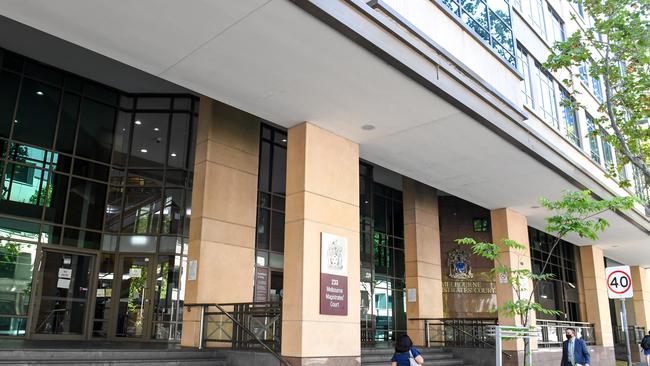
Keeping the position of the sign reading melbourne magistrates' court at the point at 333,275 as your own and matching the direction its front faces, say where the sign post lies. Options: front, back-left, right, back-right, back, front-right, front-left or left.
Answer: front-left

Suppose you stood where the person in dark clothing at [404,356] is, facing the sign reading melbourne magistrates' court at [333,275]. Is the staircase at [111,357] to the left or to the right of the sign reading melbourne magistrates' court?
left

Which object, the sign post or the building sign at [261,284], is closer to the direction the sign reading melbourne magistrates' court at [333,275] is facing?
the sign post

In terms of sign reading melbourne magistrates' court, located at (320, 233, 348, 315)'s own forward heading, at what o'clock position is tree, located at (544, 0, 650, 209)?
The tree is roughly at 10 o'clock from the sign reading melbourne magistrates' court.

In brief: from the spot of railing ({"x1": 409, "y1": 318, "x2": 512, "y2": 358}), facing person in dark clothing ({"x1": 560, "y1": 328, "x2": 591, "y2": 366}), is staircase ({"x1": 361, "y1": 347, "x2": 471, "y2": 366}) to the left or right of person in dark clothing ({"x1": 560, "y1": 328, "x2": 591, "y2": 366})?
right

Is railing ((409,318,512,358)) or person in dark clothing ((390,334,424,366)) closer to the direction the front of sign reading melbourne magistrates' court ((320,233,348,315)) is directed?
the person in dark clothing

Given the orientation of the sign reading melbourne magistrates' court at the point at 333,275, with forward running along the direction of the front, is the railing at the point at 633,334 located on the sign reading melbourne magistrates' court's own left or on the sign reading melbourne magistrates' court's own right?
on the sign reading melbourne magistrates' court's own left
